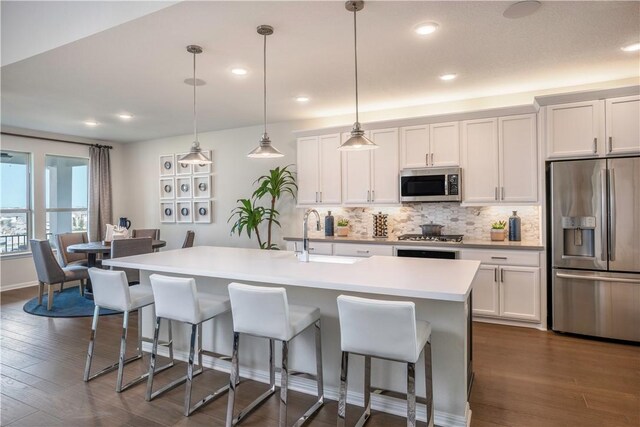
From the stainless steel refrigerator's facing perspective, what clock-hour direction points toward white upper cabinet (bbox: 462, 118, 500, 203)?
The white upper cabinet is roughly at 3 o'clock from the stainless steel refrigerator.

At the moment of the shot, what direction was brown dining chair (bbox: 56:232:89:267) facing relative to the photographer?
facing the viewer and to the right of the viewer

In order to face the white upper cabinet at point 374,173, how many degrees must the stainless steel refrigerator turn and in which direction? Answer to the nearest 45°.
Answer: approximately 90° to its right

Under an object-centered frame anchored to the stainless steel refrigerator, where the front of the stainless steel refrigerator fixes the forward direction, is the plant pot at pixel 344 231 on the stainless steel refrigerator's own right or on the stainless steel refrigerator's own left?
on the stainless steel refrigerator's own right

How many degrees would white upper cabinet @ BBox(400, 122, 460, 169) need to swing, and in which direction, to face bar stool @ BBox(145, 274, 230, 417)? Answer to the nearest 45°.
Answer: approximately 45° to its right

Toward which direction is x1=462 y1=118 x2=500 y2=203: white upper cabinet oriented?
toward the camera

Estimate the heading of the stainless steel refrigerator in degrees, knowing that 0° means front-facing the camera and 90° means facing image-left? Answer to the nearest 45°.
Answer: approximately 0°

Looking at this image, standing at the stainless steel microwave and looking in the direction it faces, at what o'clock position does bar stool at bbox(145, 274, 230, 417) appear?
The bar stool is roughly at 1 o'clock from the stainless steel microwave.

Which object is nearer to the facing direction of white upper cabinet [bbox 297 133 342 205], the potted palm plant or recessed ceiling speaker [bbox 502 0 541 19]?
the recessed ceiling speaker

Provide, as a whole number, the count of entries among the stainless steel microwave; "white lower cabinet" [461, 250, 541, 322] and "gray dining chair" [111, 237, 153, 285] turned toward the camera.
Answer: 2

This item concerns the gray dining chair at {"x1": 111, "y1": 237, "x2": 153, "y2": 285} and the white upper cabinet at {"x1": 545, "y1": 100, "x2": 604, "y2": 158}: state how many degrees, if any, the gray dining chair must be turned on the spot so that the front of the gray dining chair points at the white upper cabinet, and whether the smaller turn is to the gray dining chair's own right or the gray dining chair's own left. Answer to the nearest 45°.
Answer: approximately 180°

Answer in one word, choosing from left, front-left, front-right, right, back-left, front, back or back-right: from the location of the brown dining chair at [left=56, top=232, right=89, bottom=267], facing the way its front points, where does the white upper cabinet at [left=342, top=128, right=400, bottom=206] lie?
front

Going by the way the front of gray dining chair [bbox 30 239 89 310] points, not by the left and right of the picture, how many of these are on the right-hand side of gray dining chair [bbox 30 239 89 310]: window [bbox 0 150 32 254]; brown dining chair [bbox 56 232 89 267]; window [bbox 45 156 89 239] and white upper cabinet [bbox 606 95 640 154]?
1

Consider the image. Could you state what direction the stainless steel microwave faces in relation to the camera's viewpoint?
facing the viewer

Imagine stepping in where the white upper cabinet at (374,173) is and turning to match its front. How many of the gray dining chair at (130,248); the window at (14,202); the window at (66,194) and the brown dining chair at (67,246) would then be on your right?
4

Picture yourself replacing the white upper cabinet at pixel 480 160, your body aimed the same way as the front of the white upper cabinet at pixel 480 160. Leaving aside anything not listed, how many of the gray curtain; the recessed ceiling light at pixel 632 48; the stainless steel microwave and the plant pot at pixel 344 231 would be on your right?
3

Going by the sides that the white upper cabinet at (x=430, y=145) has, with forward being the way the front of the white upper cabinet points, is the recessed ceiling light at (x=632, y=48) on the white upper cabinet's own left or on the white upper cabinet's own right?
on the white upper cabinet's own left

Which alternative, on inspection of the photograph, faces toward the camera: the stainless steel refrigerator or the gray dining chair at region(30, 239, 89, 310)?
the stainless steel refrigerator

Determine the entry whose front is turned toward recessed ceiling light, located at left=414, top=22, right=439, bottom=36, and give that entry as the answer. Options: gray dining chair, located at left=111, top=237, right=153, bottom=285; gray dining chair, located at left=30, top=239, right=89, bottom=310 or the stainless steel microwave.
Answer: the stainless steel microwave
